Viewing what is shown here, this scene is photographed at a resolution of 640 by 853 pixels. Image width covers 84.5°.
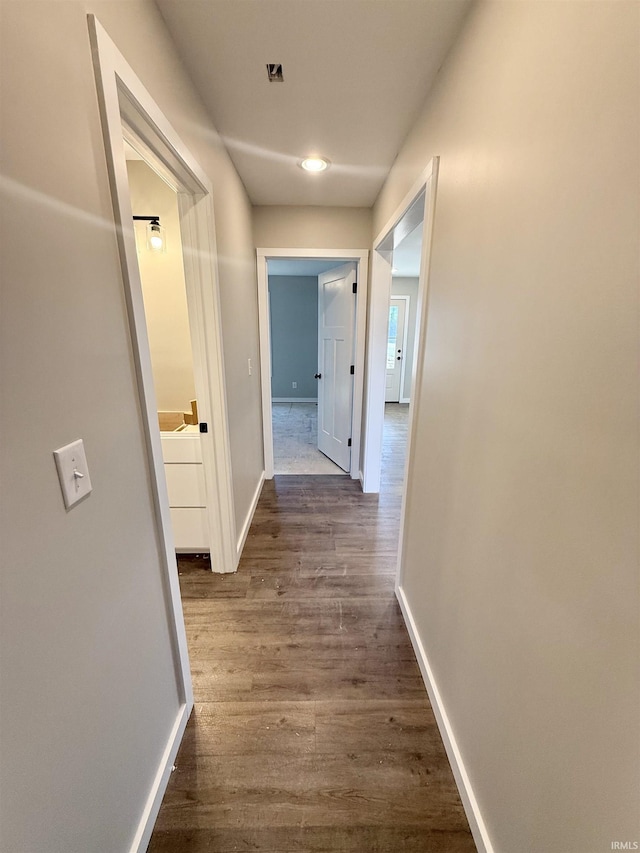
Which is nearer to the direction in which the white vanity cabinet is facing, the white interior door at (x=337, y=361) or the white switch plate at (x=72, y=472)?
the white switch plate

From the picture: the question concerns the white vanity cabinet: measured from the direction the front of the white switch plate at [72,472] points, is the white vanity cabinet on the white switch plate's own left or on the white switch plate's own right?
on the white switch plate's own left

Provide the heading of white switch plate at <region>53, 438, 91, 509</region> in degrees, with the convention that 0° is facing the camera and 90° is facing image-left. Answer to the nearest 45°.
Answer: approximately 315°

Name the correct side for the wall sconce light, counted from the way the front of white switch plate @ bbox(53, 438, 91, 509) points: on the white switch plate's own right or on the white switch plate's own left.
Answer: on the white switch plate's own left

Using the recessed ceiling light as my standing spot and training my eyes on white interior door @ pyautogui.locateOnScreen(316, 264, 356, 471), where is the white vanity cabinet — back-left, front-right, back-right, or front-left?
back-left

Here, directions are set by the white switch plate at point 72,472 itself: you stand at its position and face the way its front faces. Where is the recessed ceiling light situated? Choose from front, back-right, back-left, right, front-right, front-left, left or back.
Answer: left

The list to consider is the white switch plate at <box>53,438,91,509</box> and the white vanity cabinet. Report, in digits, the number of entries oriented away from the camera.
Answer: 0

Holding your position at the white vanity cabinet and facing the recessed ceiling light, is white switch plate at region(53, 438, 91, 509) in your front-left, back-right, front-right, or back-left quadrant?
back-right

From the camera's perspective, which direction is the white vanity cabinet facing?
toward the camera

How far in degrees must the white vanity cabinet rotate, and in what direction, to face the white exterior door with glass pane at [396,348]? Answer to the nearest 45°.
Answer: approximately 135° to its left

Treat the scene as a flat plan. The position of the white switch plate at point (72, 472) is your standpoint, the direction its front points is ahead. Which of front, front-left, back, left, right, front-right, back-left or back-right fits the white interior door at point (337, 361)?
left
